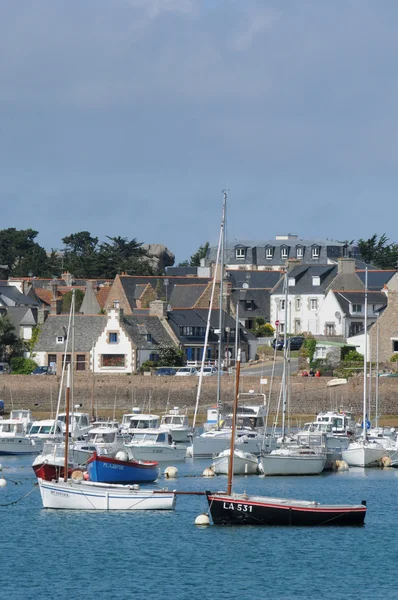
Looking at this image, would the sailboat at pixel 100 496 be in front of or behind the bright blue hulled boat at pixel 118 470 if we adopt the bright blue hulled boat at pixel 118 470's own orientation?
in front

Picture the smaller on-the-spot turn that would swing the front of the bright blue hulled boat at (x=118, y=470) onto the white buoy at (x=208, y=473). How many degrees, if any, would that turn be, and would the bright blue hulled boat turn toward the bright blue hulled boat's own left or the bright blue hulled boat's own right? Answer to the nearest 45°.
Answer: approximately 180°

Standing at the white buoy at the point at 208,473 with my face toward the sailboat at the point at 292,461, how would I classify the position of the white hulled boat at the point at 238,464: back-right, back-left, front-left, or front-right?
front-left

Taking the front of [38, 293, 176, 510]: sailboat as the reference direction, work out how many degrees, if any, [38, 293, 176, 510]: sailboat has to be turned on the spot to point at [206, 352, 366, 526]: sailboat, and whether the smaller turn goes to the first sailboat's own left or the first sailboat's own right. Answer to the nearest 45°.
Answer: approximately 135° to the first sailboat's own left

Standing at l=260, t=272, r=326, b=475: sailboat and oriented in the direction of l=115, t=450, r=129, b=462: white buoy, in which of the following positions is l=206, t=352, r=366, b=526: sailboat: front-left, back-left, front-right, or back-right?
front-left

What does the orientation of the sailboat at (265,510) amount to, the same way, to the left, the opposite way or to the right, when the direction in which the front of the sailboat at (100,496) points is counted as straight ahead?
the same way

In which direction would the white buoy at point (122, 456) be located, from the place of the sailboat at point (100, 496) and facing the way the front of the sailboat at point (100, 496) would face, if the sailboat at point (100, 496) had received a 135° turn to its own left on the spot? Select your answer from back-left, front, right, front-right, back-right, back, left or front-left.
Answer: back-left

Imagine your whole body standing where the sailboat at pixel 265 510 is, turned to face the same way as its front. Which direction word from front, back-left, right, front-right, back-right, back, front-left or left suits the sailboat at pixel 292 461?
right

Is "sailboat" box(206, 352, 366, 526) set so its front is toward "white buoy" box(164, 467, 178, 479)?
no

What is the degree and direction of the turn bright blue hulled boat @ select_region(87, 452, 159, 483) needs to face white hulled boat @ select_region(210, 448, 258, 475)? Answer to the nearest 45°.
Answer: approximately 180°

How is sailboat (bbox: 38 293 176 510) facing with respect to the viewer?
to the viewer's left

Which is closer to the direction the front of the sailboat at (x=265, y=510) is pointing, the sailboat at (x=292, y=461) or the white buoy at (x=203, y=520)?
the white buoy

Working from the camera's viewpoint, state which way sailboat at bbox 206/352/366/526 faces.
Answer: facing to the left of the viewer

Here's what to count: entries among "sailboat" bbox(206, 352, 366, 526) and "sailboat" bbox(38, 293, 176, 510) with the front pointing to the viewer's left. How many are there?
2

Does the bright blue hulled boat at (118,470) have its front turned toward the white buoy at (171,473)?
no
